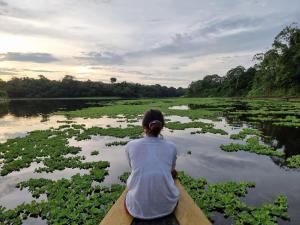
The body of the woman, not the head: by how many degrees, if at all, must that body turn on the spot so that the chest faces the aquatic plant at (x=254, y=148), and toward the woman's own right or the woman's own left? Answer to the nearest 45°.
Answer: approximately 45° to the woman's own right

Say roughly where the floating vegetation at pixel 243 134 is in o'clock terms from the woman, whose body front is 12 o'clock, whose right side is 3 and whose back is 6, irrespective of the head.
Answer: The floating vegetation is roughly at 1 o'clock from the woman.

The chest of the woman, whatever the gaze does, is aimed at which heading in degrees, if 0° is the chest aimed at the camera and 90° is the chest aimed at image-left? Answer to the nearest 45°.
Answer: approximately 180°
